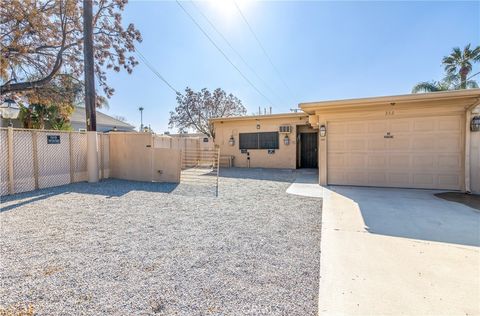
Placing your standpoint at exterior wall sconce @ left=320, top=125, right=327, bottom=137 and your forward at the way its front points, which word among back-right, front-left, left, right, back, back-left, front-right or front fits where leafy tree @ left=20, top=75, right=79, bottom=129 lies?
right

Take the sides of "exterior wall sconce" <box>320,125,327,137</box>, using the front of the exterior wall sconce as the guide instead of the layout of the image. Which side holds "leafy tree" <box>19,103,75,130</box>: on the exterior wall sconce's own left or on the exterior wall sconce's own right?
on the exterior wall sconce's own right

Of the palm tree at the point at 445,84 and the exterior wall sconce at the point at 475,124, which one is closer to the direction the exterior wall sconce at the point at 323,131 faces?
the exterior wall sconce

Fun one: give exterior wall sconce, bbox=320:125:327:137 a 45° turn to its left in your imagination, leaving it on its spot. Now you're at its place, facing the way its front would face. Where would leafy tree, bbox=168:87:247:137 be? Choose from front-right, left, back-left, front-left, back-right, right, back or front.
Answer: back

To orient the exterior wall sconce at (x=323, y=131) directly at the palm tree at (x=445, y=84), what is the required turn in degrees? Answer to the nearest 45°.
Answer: approximately 135° to its left

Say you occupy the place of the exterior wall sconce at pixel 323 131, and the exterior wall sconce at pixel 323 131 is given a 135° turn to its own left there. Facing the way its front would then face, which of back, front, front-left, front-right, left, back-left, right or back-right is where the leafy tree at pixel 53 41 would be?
back-left

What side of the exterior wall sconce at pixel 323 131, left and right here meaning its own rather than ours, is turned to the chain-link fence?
right

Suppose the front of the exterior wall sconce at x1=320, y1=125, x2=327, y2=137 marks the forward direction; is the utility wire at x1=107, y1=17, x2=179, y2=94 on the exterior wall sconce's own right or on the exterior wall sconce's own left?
on the exterior wall sconce's own right

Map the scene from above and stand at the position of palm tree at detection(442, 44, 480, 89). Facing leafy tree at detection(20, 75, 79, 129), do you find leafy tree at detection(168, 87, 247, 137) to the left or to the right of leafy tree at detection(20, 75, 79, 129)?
right

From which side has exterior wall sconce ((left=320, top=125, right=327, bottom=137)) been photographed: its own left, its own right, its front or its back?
front

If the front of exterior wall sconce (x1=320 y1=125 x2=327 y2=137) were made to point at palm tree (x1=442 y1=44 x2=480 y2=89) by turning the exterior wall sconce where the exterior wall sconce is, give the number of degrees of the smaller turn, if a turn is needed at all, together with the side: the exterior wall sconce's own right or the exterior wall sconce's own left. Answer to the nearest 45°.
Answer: approximately 135° to the exterior wall sconce's own left
